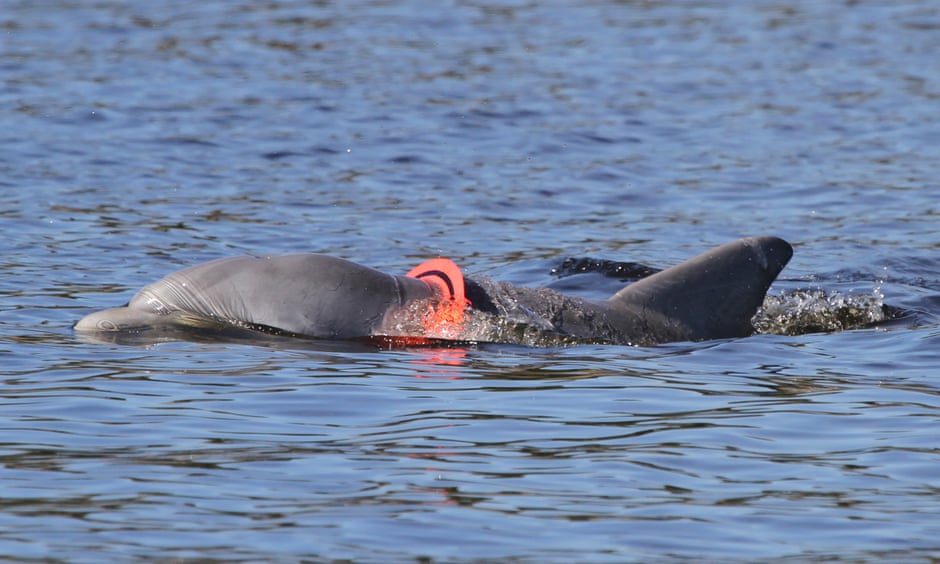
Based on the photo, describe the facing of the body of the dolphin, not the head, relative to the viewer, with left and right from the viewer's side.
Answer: facing to the left of the viewer
